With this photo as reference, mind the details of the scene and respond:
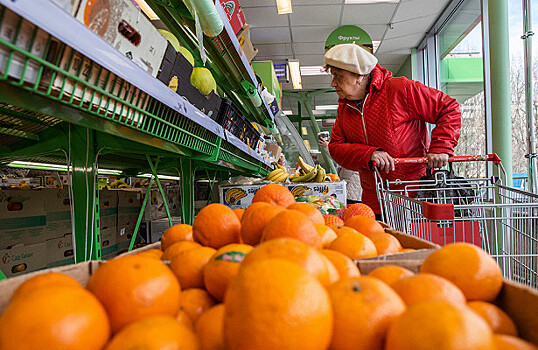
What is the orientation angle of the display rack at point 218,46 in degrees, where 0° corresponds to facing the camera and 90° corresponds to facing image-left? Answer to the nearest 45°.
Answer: approximately 315°

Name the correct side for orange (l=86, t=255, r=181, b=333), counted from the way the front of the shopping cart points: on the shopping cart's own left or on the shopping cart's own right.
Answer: on the shopping cart's own right

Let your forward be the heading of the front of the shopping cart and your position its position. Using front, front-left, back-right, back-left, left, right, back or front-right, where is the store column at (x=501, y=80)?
back-left

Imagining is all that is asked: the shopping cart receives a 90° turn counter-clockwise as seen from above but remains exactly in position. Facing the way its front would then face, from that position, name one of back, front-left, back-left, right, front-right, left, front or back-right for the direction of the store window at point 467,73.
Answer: front-left

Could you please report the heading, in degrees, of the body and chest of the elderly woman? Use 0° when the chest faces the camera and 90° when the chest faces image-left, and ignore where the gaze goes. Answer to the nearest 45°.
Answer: approximately 45°

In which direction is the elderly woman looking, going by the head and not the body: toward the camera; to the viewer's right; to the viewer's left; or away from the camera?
to the viewer's left

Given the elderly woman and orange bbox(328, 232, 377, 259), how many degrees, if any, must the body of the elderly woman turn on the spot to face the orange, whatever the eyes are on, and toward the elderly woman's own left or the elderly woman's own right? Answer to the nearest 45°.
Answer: approximately 45° to the elderly woman's own left
